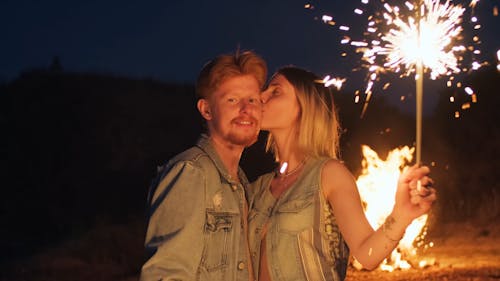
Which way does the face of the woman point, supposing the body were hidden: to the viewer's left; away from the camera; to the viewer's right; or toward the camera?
to the viewer's left

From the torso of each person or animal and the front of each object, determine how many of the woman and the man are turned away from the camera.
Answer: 0

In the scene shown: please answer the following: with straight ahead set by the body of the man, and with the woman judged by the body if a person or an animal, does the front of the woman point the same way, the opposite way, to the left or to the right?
to the right

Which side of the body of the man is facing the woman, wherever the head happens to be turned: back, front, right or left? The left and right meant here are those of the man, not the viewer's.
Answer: left

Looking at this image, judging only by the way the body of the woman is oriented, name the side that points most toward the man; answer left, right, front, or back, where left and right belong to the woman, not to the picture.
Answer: front
